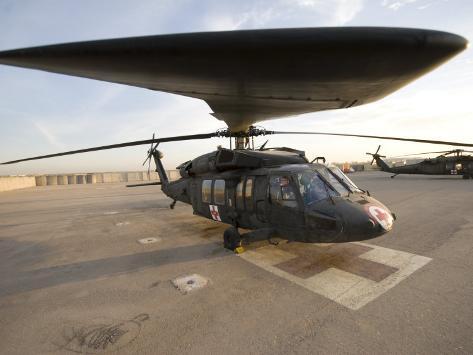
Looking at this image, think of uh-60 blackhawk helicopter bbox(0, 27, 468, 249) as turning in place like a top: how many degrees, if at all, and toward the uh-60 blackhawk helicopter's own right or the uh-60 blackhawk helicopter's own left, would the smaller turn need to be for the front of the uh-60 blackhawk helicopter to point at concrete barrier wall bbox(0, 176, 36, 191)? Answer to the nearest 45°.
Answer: approximately 180°

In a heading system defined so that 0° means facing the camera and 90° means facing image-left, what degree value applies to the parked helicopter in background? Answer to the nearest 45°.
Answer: approximately 270°

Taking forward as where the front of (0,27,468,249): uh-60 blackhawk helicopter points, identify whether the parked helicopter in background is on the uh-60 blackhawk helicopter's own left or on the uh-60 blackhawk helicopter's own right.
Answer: on the uh-60 blackhawk helicopter's own left

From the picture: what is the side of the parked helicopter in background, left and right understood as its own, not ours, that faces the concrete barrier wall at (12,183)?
back

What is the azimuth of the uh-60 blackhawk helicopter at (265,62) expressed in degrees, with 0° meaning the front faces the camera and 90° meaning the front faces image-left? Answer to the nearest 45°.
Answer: approximately 315°

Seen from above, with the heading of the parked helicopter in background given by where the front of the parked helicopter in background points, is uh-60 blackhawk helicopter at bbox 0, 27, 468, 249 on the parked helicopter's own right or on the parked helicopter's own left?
on the parked helicopter's own right
